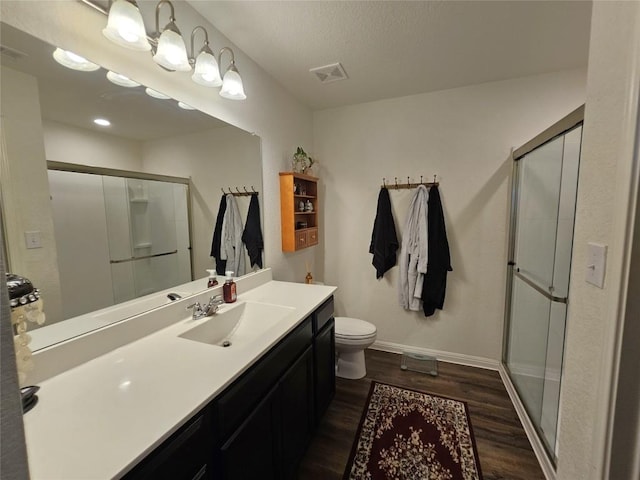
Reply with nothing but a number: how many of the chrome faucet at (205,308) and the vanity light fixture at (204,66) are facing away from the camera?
0

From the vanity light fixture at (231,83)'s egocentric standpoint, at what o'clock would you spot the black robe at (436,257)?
The black robe is roughly at 10 o'clock from the vanity light fixture.

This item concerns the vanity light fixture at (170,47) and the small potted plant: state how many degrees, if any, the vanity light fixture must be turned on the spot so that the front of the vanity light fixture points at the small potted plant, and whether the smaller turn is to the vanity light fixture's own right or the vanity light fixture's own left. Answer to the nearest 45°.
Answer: approximately 90° to the vanity light fixture's own left

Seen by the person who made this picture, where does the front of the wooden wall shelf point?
facing the viewer and to the right of the viewer

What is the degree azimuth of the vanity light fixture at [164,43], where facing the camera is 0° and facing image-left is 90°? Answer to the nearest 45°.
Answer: approximately 315°

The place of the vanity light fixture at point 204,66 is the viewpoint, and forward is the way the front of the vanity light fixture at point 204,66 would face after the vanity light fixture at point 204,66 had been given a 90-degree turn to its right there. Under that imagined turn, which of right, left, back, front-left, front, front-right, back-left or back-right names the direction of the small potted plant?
back
